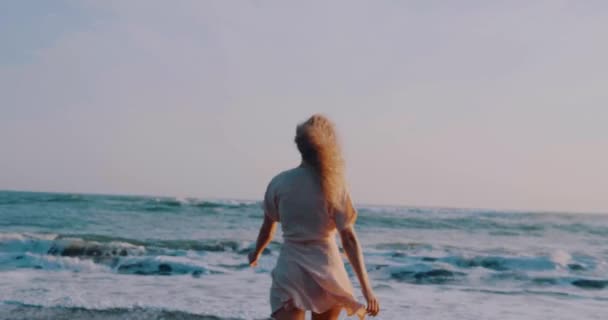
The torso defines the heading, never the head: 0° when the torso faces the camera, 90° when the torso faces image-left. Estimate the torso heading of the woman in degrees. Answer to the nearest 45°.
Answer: approximately 180°

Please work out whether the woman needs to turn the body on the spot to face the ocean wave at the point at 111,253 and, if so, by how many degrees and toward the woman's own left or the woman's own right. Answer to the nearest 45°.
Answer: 0° — they already face it

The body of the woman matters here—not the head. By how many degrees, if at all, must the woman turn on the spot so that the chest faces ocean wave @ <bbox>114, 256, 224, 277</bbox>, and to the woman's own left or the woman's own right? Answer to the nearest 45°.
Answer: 0° — they already face it

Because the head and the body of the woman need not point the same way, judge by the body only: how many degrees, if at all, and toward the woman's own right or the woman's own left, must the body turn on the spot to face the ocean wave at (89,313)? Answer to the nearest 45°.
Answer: approximately 45° to the woman's own left
